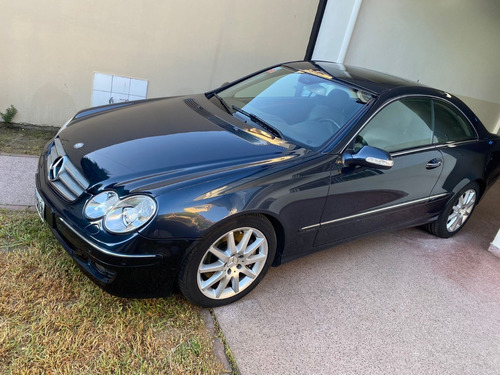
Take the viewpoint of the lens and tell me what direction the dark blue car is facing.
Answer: facing the viewer and to the left of the viewer

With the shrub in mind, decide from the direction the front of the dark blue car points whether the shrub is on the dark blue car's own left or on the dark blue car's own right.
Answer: on the dark blue car's own right
